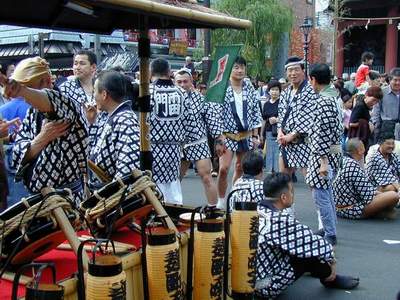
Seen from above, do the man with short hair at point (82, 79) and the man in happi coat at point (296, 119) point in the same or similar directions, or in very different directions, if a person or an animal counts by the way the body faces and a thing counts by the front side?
same or similar directions

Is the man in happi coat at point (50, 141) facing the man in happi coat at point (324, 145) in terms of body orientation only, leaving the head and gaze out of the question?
no

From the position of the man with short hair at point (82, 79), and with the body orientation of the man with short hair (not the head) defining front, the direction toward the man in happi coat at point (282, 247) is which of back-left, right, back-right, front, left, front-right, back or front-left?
left

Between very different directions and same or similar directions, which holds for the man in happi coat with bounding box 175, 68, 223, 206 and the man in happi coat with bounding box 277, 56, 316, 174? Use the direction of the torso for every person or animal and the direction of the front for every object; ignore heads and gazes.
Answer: same or similar directions

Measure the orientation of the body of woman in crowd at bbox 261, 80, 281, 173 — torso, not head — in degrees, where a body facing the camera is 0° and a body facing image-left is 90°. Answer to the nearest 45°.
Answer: approximately 0°

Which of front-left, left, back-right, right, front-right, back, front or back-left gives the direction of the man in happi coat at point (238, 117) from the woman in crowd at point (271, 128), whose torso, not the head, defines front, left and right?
front

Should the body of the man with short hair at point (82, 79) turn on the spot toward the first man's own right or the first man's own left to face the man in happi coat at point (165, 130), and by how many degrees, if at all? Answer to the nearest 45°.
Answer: approximately 135° to the first man's own left

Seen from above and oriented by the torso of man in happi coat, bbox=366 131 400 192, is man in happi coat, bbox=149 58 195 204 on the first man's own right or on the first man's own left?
on the first man's own right

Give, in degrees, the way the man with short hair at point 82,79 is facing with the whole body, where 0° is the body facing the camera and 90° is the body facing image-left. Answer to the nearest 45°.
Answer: approximately 45°

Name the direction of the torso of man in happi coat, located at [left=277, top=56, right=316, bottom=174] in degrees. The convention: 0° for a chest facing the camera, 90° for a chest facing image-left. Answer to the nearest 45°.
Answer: approximately 45°

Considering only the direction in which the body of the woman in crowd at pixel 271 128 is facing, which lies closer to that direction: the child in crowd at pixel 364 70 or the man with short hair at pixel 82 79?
the man with short hair

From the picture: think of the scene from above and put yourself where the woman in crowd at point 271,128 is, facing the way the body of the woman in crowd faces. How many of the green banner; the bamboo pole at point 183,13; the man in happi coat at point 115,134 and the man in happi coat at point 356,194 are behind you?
0
